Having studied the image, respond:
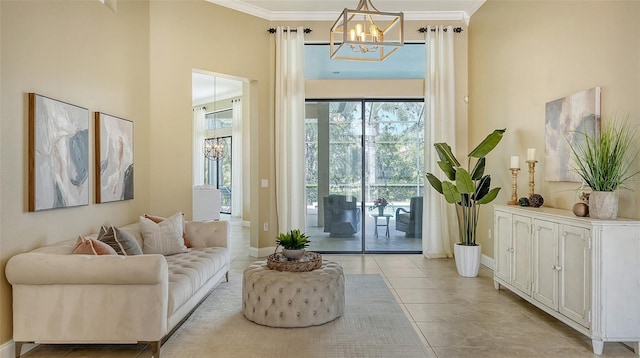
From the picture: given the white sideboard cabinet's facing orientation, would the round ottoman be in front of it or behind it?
in front

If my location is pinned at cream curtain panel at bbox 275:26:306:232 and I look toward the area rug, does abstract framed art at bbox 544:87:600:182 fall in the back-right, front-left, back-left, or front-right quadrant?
front-left

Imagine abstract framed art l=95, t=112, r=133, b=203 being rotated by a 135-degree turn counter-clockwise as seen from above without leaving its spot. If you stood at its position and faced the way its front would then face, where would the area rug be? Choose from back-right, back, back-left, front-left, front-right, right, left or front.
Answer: back-right

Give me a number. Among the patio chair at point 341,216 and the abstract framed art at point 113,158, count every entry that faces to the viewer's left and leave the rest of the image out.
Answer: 0

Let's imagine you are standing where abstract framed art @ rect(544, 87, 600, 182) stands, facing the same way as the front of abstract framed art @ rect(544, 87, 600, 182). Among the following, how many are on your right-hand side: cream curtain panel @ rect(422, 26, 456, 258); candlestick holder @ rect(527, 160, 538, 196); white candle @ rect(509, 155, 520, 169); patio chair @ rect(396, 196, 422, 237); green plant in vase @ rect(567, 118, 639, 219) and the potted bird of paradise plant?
5

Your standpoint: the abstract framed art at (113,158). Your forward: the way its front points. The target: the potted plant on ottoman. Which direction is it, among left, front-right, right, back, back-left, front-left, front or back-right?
front

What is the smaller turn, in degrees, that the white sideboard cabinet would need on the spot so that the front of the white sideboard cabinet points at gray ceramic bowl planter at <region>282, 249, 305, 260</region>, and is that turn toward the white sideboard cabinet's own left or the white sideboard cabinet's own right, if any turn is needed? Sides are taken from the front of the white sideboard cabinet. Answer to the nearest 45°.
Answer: approximately 45° to the white sideboard cabinet's own right

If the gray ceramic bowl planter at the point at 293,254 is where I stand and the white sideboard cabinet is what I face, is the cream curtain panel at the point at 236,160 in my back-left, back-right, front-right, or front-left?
back-left

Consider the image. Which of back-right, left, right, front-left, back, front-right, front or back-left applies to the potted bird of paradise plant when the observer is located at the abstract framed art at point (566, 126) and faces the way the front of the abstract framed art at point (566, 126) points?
right

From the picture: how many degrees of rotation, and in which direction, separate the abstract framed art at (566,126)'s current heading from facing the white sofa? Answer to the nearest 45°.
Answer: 0° — it already faces it

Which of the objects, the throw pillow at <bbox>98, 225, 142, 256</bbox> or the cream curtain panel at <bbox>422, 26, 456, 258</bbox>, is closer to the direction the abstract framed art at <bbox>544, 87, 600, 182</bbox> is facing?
the throw pillow

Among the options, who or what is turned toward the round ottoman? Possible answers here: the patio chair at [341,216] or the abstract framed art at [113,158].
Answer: the abstract framed art

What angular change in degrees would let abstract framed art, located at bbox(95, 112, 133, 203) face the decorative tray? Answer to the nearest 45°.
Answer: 0° — it already faces it

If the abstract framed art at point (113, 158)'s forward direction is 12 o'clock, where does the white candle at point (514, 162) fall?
The white candle is roughly at 11 o'clock from the abstract framed art.

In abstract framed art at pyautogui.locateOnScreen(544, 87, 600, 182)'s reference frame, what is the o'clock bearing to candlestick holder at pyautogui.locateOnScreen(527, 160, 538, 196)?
The candlestick holder is roughly at 3 o'clock from the abstract framed art.

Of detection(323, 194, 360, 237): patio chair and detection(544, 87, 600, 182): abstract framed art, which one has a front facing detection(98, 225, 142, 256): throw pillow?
the abstract framed art

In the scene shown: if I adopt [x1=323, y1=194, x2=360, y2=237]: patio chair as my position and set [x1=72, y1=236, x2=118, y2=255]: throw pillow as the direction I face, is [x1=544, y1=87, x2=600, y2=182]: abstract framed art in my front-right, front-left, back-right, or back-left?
front-left
